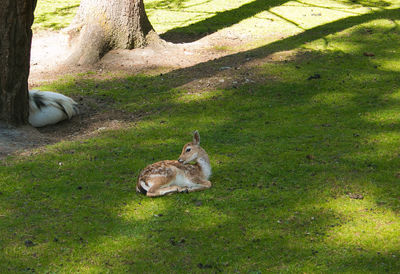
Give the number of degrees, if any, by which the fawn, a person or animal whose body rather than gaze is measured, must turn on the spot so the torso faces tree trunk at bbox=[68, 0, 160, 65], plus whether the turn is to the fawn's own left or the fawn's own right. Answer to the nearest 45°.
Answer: approximately 90° to the fawn's own left

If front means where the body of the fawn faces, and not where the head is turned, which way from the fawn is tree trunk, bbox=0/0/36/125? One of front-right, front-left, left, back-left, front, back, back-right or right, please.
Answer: back-left

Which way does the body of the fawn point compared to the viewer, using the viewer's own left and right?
facing to the right of the viewer

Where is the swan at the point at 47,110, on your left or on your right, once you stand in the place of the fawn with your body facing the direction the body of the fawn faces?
on your left

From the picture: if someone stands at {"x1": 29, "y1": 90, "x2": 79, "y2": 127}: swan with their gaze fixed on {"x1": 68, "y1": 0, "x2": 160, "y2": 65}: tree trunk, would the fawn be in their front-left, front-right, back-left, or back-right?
back-right
